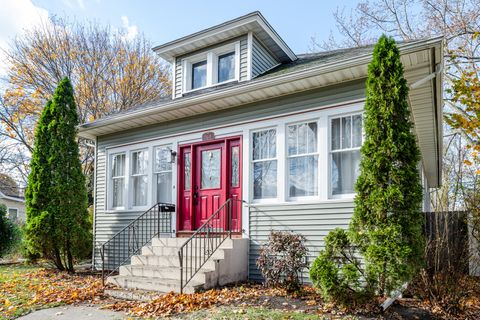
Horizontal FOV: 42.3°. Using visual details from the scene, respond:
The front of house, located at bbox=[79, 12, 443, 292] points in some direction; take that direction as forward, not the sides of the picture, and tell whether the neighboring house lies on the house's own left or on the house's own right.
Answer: on the house's own right

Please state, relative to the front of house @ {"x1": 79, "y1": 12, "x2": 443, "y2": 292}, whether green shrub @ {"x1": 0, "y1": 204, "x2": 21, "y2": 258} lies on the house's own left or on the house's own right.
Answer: on the house's own right

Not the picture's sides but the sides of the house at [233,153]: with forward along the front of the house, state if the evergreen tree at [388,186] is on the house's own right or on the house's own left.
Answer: on the house's own left

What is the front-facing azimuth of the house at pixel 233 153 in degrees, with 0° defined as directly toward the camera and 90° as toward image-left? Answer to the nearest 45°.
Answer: approximately 45°

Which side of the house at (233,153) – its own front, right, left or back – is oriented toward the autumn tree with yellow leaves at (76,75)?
right

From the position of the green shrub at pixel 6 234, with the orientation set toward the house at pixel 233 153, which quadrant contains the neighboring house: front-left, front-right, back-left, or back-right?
back-left
